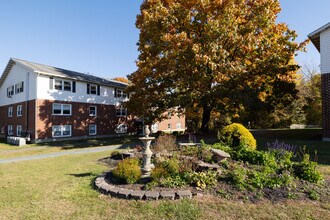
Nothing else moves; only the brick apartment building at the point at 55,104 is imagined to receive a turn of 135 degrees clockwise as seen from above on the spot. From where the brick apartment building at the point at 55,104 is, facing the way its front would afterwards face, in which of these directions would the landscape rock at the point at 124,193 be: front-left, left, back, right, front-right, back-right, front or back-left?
left

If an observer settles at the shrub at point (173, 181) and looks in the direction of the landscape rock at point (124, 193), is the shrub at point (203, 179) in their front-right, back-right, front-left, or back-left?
back-left

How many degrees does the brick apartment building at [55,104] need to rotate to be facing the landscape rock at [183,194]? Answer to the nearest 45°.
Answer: approximately 45° to its right

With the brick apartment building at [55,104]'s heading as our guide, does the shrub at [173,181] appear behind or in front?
in front

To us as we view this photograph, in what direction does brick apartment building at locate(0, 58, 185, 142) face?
facing the viewer and to the right of the viewer

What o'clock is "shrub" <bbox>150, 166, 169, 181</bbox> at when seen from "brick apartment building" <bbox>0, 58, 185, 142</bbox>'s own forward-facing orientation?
The shrub is roughly at 1 o'clock from the brick apartment building.

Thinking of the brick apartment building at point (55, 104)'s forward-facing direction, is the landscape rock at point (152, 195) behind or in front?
in front

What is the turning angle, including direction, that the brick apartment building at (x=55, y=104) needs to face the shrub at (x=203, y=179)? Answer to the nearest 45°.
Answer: approximately 45° to its right

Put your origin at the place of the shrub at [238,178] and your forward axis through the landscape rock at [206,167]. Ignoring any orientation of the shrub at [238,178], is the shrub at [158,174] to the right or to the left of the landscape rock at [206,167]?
left
